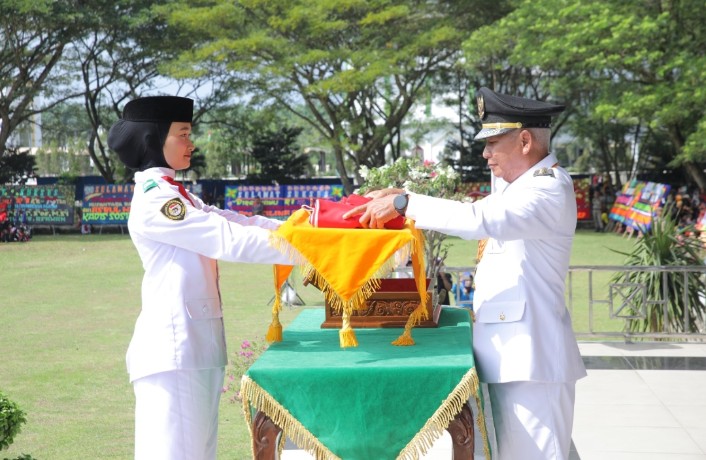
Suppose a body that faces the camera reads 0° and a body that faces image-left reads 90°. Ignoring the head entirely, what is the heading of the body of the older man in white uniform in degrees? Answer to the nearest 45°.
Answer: approximately 90°

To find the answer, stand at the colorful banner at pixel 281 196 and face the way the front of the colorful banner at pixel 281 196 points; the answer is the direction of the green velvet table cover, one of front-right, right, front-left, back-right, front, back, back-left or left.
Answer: front

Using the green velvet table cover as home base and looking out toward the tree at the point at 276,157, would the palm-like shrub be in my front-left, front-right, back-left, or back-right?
front-right

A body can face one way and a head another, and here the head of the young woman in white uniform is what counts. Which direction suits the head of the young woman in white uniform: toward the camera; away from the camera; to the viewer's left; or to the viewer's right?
to the viewer's right

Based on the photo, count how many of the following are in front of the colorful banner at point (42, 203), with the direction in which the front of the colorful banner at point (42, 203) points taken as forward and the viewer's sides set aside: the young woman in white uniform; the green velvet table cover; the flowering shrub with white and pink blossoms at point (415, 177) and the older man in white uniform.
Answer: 4

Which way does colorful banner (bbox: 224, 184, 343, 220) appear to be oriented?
toward the camera

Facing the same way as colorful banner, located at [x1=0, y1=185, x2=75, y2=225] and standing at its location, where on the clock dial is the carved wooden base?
The carved wooden base is roughly at 12 o'clock from the colorful banner.

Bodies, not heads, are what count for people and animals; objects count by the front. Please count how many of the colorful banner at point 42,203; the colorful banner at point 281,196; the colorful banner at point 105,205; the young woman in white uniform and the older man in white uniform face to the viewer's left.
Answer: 1

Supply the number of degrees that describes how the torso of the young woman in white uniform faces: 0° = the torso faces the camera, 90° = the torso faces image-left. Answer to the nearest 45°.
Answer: approximately 270°

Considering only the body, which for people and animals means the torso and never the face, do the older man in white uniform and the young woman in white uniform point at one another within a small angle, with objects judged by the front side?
yes

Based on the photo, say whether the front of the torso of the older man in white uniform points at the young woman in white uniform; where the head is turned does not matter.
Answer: yes

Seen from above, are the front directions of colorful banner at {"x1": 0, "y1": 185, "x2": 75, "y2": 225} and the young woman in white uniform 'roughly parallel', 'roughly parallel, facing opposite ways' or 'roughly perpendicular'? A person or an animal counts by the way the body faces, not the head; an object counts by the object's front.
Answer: roughly perpendicular

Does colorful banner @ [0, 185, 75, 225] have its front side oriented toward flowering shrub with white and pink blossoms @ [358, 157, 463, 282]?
yes

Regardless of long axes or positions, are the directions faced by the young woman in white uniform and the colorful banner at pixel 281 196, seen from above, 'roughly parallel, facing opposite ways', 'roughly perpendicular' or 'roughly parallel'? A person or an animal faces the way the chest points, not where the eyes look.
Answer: roughly perpendicular

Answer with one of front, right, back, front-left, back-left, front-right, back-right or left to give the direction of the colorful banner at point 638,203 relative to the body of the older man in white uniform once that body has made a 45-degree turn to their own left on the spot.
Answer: back-right

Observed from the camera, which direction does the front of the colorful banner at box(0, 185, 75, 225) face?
facing the viewer

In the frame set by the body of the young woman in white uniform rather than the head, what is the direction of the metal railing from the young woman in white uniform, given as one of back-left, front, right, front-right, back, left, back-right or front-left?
front-left

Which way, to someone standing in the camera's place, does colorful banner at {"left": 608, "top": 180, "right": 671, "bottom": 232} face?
facing the viewer and to the left of the viewer
